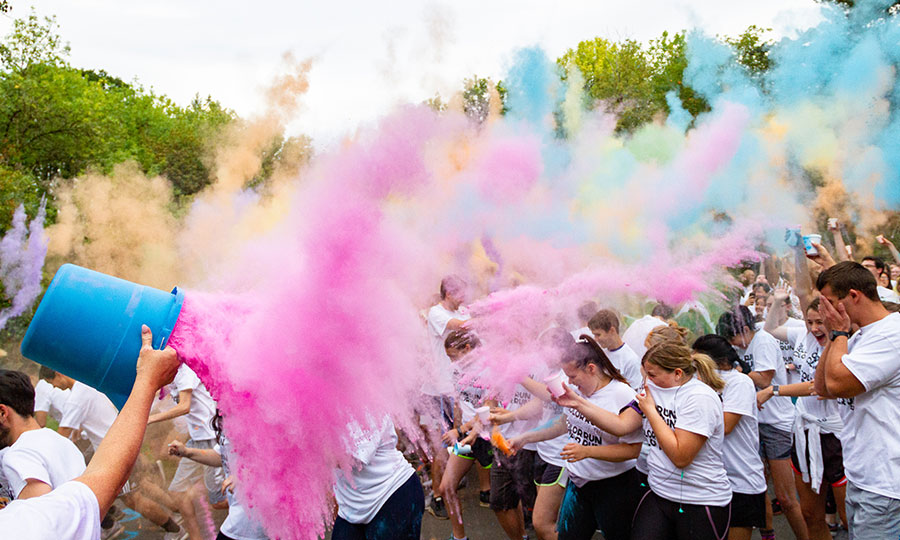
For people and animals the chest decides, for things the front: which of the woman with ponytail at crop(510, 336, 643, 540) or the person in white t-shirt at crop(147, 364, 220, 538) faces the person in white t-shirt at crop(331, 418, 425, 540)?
the woman with ponytail

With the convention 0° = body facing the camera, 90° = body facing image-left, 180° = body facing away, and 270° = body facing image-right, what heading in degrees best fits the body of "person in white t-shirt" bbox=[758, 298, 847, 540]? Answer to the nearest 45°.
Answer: approximately 45°

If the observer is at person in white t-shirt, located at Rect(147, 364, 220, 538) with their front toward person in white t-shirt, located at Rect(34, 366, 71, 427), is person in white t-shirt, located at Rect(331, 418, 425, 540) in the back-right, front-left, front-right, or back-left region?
back-left

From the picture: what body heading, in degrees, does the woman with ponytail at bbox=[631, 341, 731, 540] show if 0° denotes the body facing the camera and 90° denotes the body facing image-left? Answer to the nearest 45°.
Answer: approximately 45°

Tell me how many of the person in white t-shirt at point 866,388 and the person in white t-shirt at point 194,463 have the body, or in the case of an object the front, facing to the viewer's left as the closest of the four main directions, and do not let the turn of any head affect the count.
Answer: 2

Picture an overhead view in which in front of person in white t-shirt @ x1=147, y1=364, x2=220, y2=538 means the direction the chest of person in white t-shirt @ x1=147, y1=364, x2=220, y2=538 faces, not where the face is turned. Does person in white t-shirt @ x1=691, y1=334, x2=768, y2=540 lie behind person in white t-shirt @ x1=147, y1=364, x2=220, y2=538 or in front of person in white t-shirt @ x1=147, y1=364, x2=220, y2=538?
behind

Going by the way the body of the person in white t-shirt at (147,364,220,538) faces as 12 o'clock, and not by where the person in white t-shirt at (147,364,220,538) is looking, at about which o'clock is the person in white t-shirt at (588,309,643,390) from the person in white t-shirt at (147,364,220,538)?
the person in white t-shirt at (588,309,643,390) is roughly at 6 o'clock from the person in white t-shirt at (147,364,220,538).

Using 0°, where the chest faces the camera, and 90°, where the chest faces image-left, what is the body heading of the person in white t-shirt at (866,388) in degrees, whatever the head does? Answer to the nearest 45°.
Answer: approximately 90°

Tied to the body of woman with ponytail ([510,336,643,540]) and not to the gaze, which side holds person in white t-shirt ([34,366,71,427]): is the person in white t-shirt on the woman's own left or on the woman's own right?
on the woman's own right
